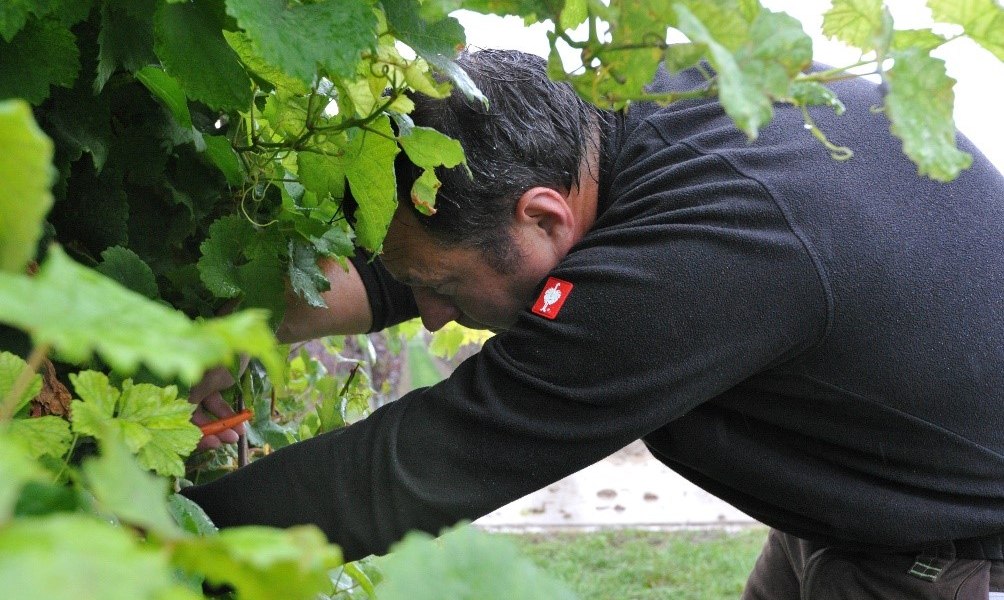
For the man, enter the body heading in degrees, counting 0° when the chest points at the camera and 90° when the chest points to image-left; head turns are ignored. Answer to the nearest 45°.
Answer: approximately 90°

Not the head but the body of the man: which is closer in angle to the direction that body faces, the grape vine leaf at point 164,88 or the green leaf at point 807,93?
the grape vine leaf

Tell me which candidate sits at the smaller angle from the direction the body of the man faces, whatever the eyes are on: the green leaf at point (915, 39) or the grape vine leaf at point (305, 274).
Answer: the grape vine leaf

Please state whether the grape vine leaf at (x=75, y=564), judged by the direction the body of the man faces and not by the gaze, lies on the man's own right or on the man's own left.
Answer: on the man's own left

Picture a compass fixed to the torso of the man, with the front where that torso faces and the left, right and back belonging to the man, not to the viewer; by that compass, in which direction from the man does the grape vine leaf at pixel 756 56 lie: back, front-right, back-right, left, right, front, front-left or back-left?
left

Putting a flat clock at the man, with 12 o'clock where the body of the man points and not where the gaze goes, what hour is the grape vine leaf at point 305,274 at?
The grape vine leaf is roughly at 11 o'clock from the man.

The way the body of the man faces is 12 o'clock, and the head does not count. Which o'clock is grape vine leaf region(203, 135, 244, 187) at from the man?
The grape vine leaf is roughly at 11 o'clock from the man.

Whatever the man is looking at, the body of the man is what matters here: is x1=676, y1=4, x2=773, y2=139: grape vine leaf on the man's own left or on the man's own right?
on the man's own left

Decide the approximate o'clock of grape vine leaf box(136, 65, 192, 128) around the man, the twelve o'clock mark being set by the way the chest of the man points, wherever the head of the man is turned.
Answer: The grape vine leaf is roughly at 11 o'clock from the man.

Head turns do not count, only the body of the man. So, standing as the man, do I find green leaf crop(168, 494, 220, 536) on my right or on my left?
on my left
